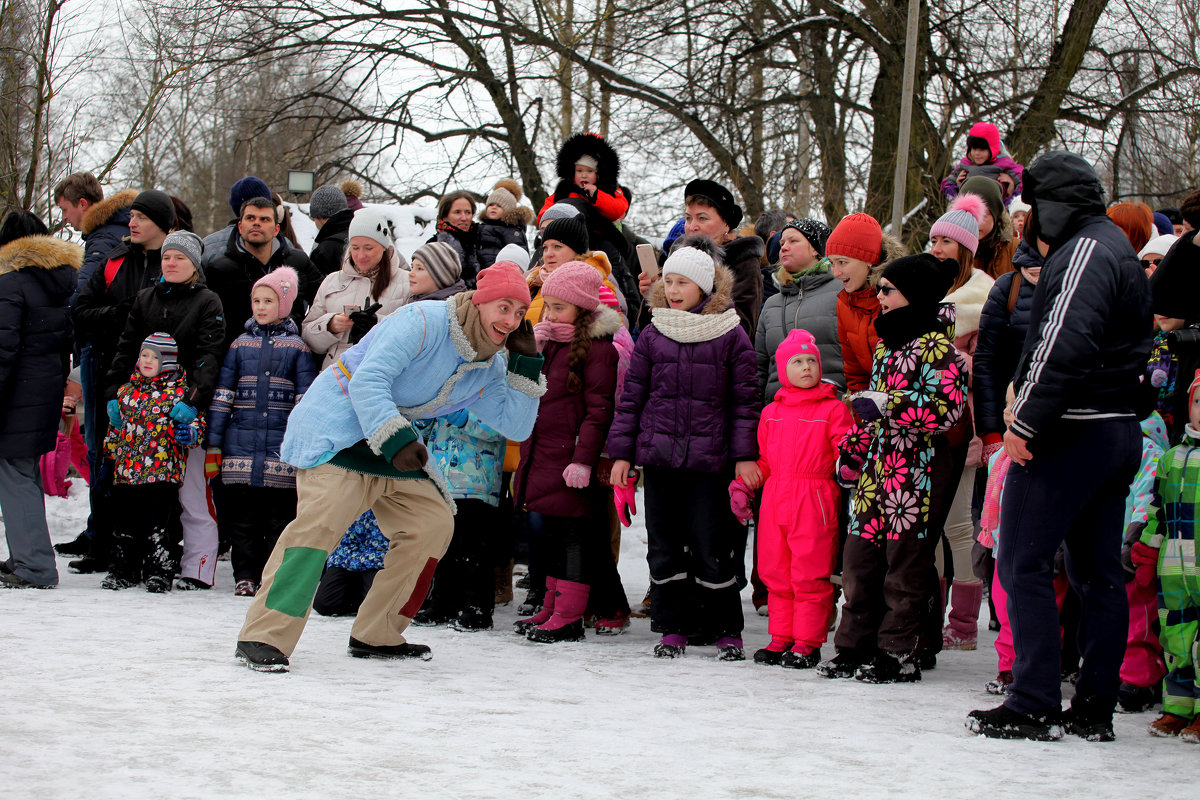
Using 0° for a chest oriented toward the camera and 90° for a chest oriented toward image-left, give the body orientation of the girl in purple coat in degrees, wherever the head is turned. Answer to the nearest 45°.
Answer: approximately 0°
